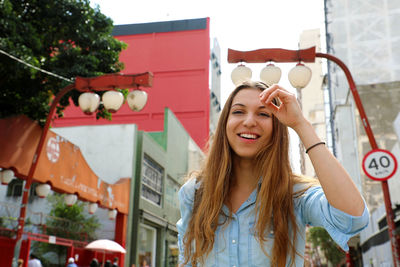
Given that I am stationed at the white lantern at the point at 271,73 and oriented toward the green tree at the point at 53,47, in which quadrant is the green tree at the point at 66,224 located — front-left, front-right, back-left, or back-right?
front-right

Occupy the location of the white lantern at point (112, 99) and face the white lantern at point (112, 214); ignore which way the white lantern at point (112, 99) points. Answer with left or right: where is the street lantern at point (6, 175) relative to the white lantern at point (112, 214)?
left

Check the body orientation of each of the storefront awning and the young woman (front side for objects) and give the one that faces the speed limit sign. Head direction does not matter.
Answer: the storefront awning

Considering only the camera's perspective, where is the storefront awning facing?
facing the viewer and to the right of the viewer

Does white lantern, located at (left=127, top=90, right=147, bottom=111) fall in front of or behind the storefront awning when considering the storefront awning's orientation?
in front

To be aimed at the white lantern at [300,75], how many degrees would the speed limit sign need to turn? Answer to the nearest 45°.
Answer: approximately 45° to its right

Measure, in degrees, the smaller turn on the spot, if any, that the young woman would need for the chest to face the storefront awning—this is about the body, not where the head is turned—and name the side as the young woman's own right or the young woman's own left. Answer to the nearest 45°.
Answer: approximately 135° to the young woman's own right

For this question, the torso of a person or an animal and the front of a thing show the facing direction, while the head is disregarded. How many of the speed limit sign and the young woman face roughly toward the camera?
2

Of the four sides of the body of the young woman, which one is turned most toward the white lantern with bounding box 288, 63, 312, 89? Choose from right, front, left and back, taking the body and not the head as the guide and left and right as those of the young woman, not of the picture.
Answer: back

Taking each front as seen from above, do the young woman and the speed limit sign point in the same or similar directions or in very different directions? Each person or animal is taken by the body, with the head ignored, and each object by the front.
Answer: same or similar directions

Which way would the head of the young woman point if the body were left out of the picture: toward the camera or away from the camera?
toward the camera

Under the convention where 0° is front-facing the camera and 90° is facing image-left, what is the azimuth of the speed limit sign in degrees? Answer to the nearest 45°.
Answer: approximately 0°

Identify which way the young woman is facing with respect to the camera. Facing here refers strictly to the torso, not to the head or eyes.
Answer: toward the camera

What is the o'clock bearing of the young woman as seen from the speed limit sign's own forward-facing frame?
The young woman is roughly at 12 o'clock from the speed limit sign.

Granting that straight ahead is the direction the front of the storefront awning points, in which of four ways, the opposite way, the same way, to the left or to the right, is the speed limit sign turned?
to the right
